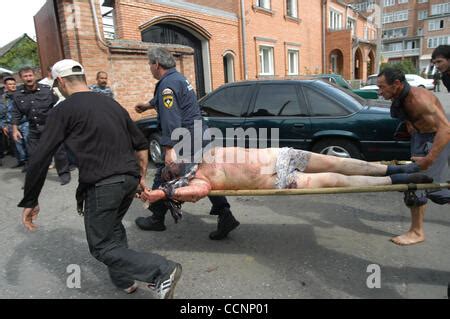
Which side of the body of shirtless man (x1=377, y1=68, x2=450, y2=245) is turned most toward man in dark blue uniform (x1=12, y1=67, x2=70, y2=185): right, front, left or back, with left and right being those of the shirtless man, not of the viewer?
front

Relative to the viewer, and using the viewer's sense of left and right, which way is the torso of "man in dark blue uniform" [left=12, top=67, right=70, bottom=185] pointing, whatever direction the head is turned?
facing the viewer

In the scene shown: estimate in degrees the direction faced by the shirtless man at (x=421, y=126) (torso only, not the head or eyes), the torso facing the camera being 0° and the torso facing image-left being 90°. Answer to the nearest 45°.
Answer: approximately 90°

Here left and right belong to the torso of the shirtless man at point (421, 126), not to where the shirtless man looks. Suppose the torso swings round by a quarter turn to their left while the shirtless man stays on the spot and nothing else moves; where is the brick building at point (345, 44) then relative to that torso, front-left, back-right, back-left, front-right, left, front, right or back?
back

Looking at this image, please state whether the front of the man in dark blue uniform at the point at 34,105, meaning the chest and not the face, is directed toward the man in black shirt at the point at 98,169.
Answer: yes

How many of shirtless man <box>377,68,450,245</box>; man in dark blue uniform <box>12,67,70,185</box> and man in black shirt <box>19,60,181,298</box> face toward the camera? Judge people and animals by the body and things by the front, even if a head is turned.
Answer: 1

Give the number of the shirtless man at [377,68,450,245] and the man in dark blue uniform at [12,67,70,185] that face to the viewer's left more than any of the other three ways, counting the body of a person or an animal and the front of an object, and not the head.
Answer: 1

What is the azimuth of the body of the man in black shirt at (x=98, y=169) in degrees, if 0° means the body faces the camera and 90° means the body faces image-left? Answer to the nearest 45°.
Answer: approximately 135°

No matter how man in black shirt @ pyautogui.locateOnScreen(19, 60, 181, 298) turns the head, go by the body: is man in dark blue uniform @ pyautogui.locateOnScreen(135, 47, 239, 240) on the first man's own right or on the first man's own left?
on the first man's own right

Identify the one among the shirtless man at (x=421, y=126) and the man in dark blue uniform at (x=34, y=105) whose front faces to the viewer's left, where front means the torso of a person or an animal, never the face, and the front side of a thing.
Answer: the shirtless man

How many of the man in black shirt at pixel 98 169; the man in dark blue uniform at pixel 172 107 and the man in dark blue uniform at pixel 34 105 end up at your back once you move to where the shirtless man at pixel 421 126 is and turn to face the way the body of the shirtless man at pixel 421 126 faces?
0

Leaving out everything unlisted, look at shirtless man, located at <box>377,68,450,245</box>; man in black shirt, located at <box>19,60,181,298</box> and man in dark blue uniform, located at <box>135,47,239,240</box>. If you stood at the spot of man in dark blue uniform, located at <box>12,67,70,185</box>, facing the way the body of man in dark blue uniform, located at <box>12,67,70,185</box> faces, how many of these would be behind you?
0

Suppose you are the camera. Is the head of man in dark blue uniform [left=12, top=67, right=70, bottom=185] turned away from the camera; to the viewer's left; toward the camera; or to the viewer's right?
toward the camera
